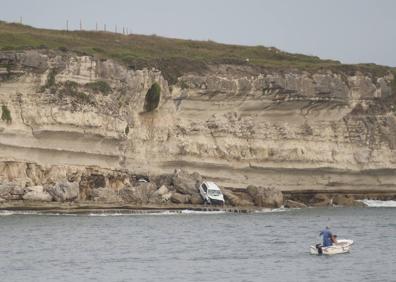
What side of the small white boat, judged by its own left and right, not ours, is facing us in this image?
right
